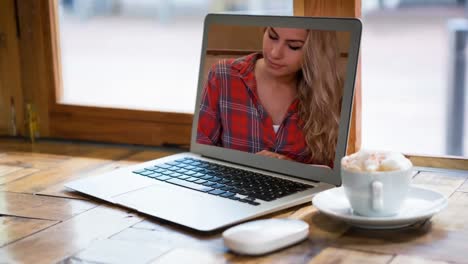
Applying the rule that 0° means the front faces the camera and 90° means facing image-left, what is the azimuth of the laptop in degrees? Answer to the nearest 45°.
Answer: approximately 45°

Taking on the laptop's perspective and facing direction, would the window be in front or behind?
behind
